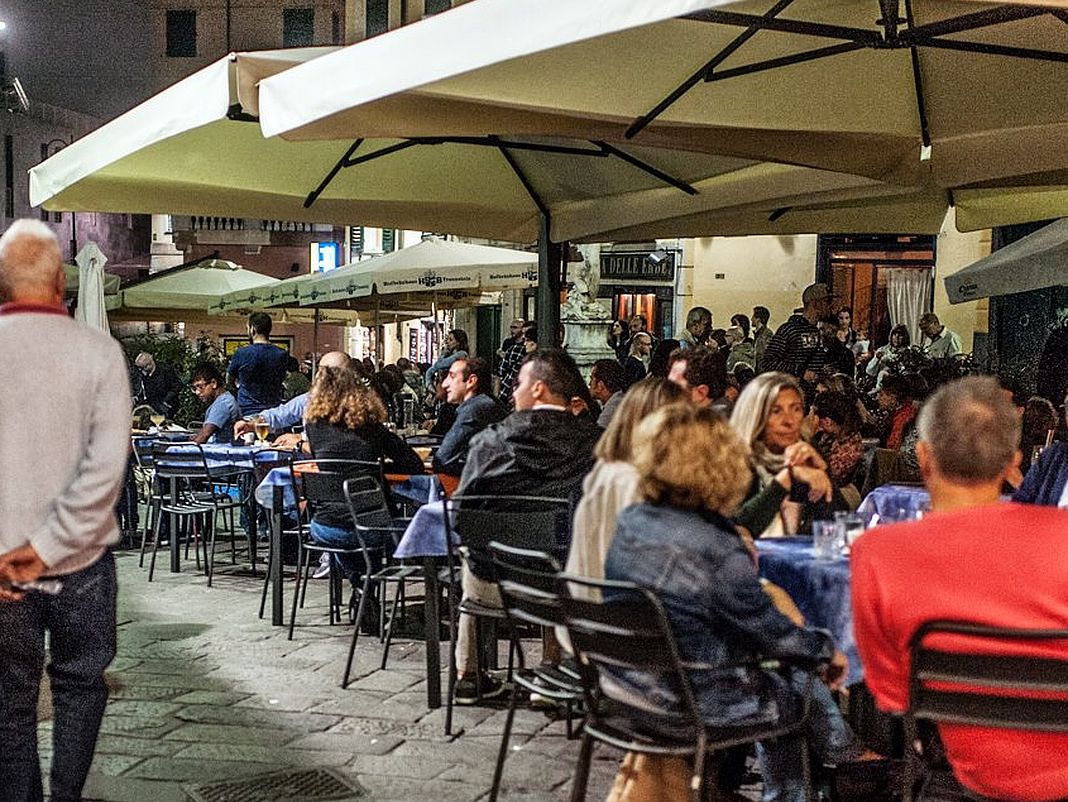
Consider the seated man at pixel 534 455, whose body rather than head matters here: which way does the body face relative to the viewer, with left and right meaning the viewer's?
facing away from the viewer and to the left of the viewer

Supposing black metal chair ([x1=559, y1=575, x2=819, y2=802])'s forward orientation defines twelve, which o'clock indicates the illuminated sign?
The illuminated sign is roughly at 10 o'clock from the black metal chair.

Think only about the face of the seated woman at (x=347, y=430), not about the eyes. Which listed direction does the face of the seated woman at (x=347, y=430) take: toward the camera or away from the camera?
away from the camera

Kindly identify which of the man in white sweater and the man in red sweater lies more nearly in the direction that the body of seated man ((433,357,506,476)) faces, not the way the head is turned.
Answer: the man in white sweater

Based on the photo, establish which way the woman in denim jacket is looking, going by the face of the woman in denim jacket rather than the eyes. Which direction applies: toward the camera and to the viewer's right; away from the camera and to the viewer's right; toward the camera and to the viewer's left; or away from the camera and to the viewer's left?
away from the camera and to the viewer's right

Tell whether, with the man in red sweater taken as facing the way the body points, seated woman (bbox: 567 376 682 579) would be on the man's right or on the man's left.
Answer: on the man's left

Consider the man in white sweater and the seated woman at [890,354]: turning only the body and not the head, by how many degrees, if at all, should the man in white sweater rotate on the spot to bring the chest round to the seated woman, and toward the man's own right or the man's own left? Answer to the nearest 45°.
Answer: approximately 45° to the man's own right

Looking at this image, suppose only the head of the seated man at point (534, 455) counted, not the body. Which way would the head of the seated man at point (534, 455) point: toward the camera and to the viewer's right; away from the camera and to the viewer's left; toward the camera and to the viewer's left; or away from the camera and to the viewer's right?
away from the camera and to the viewer's left

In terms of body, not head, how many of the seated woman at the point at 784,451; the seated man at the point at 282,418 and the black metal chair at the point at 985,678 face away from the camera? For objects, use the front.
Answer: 1

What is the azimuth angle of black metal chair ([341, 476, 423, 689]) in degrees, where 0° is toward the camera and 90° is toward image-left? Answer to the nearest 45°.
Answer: approximately 225°

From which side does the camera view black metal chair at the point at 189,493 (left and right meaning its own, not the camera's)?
back
